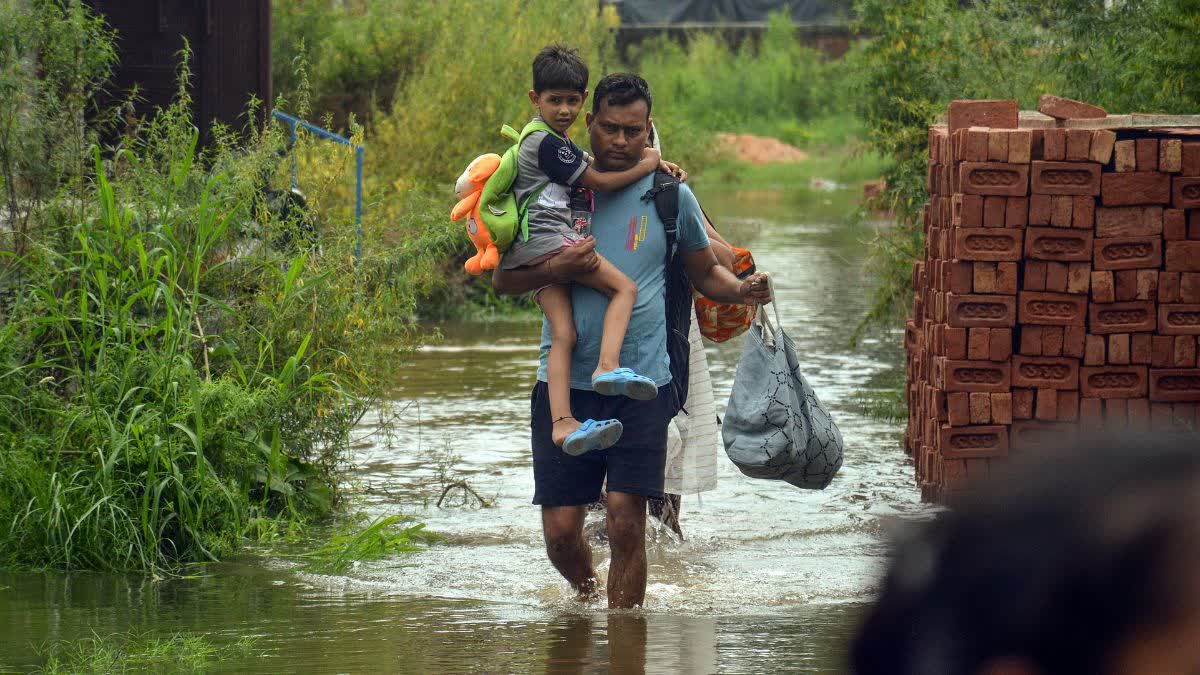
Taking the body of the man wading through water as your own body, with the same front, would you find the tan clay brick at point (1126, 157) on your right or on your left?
on your left

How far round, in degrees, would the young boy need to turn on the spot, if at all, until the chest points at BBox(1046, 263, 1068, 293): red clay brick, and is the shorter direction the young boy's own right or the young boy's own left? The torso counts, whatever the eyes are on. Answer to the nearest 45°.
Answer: approximately 45° to the young boy's own left

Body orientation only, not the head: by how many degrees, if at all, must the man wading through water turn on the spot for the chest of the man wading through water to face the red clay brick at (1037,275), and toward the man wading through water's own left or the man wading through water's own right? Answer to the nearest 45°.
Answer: approximately 135° to the man wading through water's own left

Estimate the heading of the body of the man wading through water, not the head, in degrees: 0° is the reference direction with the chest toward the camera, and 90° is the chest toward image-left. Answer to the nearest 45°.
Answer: approximately 0°

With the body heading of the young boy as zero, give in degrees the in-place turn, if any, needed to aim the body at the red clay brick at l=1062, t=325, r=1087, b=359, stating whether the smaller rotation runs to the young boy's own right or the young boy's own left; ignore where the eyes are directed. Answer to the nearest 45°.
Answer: approximately 45° to the young boy's own left

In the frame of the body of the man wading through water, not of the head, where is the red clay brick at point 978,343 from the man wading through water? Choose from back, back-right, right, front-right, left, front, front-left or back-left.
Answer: back-left

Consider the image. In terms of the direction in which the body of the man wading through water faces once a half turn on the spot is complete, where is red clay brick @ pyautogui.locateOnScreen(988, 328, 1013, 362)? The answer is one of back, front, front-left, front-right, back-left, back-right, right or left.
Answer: front-right

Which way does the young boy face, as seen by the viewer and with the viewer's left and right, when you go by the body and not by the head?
facing to the right of the viewer

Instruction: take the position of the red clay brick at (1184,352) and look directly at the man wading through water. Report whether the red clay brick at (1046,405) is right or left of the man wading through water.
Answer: right

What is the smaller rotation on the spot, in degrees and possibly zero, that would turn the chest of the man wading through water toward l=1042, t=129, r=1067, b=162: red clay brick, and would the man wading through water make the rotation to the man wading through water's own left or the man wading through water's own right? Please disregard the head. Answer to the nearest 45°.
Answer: approximately 135° to the man wading through water's own left

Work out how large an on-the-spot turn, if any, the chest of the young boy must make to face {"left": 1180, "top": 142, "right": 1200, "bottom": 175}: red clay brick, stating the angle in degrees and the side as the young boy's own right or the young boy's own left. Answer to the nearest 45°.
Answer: approximately 45° to the young boy's own left

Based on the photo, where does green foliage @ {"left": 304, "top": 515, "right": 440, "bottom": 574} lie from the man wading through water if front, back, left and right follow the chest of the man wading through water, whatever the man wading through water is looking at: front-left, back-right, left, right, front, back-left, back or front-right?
back-right
